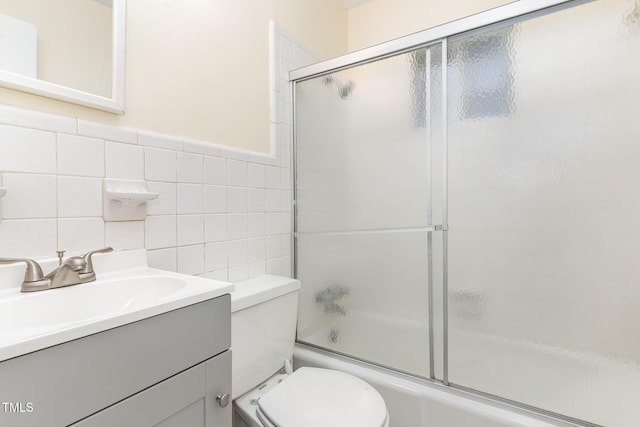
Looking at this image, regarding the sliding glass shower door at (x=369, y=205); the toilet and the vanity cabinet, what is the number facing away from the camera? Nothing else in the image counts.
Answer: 0

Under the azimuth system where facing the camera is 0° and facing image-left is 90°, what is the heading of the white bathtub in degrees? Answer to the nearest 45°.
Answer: approximately 45°

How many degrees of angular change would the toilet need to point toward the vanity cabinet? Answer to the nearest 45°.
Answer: approximately 90° to its right

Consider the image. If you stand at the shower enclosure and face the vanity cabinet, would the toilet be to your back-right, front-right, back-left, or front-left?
front-right

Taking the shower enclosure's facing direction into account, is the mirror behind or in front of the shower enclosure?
in front

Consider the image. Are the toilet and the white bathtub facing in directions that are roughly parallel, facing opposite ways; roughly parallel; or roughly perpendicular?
roughly perpendicular

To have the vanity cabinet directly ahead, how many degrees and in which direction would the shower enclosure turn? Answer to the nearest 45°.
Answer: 0° — it already faces it

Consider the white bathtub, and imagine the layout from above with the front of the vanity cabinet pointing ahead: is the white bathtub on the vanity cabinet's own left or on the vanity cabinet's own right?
on the vanity cabinet's own left

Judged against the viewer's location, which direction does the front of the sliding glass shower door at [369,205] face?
facing the viewer and to the left of the viewer

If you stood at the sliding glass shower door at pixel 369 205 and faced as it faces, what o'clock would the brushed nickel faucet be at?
The brushed nickel faucet is roughly at 12 o'clock from the sliding glass shower door.

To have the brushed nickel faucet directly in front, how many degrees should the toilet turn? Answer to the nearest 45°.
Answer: approximately 90° to its right

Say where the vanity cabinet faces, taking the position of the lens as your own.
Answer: facing the viewer and to the right of the viewer

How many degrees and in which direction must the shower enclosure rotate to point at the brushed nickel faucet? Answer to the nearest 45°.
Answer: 0° — it already faces it

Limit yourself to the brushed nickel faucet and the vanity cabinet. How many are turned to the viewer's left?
0
